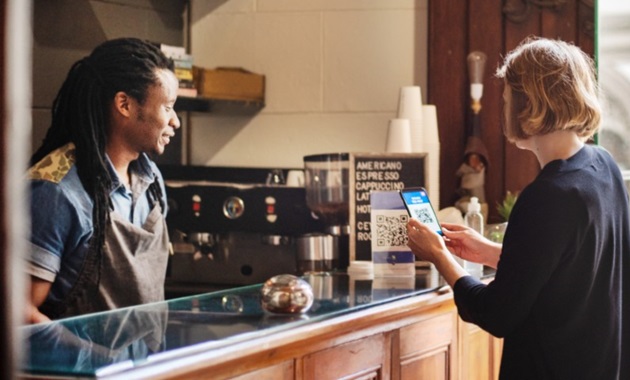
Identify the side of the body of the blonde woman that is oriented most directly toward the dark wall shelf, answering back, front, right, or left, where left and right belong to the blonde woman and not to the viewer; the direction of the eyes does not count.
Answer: front

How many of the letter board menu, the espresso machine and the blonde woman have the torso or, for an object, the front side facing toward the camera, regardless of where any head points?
2

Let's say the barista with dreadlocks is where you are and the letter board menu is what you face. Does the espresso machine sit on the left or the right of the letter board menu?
left

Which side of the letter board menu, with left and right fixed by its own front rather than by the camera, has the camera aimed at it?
front

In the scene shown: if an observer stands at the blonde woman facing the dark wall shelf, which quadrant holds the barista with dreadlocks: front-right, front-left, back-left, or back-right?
front-left

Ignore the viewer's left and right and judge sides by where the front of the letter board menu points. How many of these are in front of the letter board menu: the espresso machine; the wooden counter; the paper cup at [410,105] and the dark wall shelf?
1

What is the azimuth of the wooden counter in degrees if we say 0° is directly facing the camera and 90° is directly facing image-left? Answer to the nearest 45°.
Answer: approximately 315°

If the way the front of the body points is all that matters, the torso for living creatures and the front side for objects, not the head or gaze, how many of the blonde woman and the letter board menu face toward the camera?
1

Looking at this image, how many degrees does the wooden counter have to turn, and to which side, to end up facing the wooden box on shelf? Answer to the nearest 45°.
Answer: approximately 135° to its left

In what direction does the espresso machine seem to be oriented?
toward the camera

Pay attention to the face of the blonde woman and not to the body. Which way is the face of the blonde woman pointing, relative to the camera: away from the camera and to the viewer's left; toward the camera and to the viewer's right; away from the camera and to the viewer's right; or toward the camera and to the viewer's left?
away from the camera and to the viewer's left
